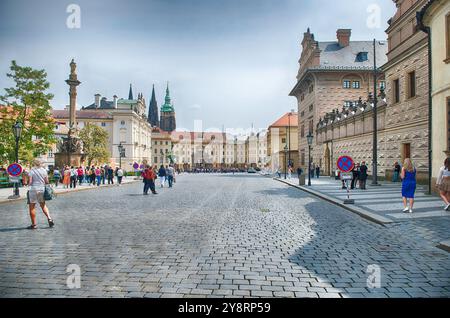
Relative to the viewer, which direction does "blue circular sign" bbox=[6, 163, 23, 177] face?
toward the camera

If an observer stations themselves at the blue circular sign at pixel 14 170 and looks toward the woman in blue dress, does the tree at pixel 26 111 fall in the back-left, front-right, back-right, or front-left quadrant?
back-left

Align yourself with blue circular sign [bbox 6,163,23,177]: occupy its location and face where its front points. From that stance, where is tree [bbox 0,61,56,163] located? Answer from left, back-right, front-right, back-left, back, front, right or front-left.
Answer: back

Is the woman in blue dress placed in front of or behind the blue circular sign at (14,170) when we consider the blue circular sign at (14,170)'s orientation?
in front

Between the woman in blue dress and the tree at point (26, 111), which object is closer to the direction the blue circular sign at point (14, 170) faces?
the woman in blue dress

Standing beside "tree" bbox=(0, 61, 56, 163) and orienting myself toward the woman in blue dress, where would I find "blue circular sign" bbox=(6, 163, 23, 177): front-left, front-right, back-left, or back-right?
front-right
